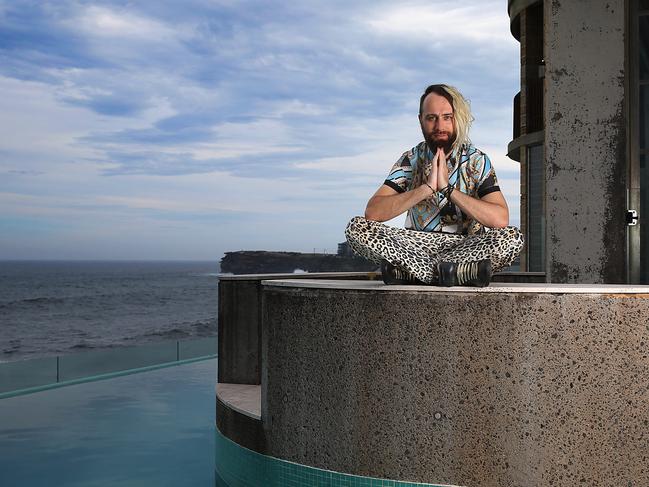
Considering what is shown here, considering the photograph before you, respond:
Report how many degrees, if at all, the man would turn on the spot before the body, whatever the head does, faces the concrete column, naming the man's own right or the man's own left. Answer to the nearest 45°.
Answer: approximately 135° to the man's own left

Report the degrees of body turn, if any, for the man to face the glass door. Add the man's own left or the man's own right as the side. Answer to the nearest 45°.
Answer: approximately 135° to the man's own left

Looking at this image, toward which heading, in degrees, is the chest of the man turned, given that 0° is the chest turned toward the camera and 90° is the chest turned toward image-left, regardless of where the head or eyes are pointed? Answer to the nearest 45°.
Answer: approximately 0°
